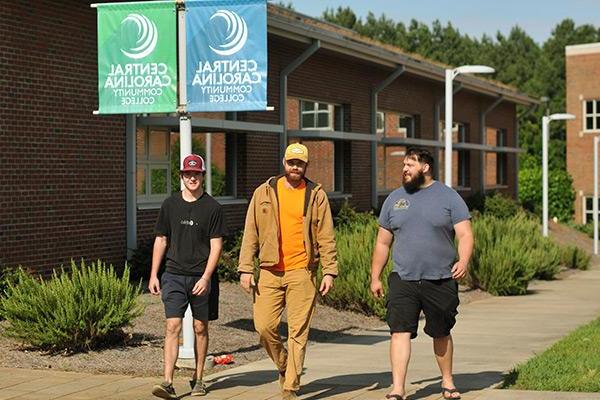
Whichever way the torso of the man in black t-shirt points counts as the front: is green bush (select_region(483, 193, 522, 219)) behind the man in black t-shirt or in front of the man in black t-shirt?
behind

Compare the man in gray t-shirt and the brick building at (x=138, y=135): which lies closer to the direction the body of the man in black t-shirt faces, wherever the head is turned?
the man in gray t-shirt

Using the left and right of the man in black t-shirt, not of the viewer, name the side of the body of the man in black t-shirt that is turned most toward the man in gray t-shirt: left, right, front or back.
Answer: left

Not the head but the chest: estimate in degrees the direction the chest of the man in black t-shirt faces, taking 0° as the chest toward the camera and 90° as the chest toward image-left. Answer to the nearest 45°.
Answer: approximately 0°

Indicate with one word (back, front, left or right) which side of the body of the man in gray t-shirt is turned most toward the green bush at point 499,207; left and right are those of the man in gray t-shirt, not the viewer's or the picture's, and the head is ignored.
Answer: back

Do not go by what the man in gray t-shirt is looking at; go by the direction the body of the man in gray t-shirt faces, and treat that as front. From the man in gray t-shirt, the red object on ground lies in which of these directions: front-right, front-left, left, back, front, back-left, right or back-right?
back-right
